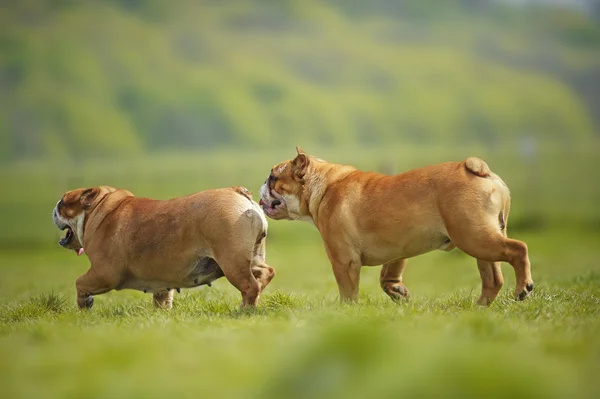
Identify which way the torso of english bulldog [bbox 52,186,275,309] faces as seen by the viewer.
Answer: to the viewer's left

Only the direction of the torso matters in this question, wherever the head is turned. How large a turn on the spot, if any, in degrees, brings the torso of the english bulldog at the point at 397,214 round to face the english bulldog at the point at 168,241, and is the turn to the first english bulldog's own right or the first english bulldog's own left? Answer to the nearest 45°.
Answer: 0° — it already faces it

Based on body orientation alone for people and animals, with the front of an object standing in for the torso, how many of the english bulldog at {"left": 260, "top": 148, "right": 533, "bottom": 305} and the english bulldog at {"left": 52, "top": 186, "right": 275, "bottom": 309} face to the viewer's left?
2

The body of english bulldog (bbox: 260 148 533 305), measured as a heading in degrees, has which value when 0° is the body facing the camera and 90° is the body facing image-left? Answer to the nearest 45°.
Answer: approximately 90°

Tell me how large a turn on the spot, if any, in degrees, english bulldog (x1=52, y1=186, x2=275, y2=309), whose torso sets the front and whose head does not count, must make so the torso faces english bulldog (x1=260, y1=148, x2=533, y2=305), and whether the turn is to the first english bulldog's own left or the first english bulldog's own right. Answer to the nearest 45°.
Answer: approximately 180°
